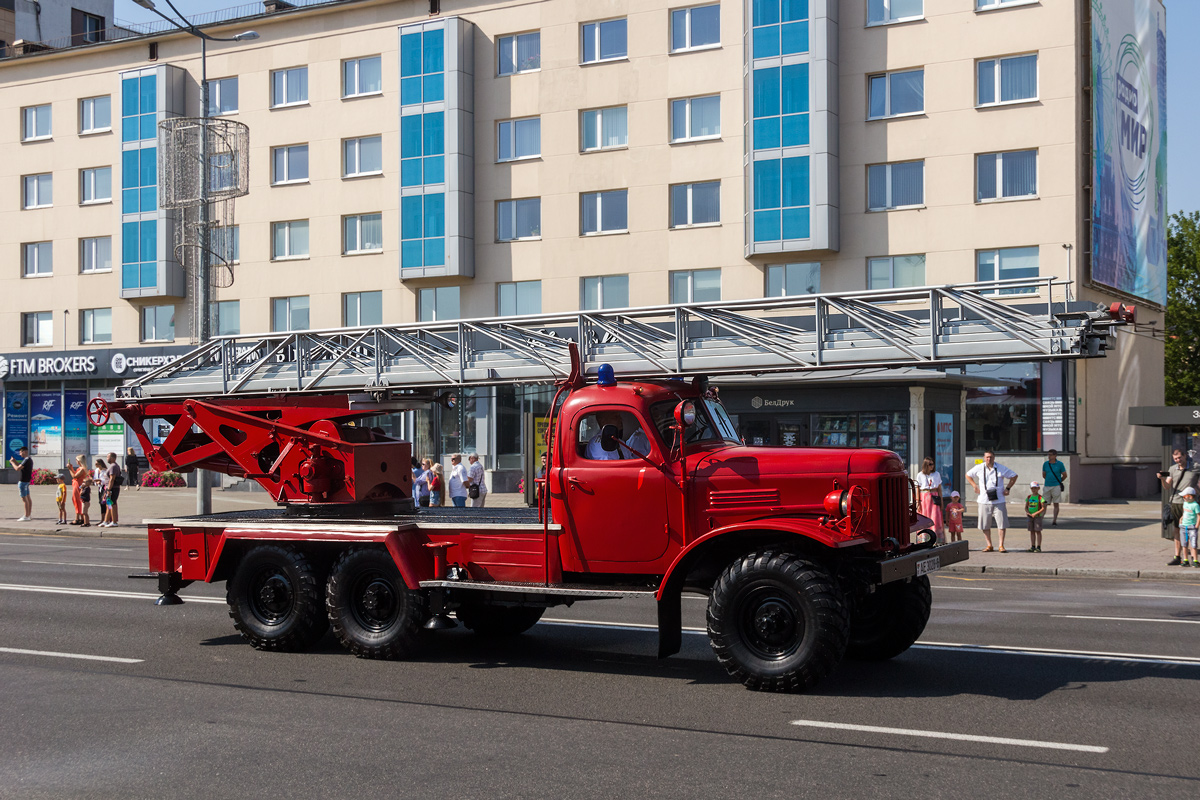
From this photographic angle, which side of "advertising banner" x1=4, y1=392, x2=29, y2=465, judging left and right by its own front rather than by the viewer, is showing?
front

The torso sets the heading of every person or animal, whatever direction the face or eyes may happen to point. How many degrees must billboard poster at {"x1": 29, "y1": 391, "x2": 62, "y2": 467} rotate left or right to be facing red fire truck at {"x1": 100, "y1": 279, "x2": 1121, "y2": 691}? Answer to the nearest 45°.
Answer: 0° — it already faces it

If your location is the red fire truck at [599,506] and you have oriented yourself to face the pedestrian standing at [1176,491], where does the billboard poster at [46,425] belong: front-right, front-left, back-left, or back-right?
front-left

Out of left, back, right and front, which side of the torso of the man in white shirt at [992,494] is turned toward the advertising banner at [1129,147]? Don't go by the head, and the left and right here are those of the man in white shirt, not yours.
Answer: back

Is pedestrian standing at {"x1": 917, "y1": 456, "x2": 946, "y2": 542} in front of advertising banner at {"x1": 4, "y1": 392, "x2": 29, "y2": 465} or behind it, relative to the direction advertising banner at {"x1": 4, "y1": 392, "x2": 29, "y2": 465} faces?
in front

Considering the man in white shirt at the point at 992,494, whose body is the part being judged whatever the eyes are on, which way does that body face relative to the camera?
toward the camera

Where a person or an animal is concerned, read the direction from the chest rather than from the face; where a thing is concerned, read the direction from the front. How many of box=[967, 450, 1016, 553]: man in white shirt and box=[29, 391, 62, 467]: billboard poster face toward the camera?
2

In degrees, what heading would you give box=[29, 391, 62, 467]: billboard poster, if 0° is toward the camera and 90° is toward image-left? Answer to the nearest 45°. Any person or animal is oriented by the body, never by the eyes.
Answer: approximately 0°

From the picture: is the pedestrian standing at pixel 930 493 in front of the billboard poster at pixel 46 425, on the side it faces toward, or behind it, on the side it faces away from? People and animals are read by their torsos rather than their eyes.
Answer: in front

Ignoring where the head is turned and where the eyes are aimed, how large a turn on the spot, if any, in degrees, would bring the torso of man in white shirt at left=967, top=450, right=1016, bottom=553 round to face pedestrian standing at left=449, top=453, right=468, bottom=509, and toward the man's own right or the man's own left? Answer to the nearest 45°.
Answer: approximately 90° to the man's own right

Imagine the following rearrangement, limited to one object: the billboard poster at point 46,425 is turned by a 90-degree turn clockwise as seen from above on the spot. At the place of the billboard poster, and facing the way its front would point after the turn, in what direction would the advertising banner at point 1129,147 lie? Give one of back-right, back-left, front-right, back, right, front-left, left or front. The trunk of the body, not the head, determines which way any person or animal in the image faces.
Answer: back-left

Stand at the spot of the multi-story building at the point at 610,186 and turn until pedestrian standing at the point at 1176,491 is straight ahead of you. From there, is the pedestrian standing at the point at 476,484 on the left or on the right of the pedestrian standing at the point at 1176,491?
right

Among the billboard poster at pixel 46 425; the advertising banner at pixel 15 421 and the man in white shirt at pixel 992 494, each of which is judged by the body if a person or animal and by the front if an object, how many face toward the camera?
3

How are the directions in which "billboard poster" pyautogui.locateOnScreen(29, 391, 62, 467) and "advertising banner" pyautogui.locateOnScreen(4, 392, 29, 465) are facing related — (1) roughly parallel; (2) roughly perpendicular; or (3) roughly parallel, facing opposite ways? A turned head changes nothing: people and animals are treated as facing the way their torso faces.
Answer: roughly parallel
